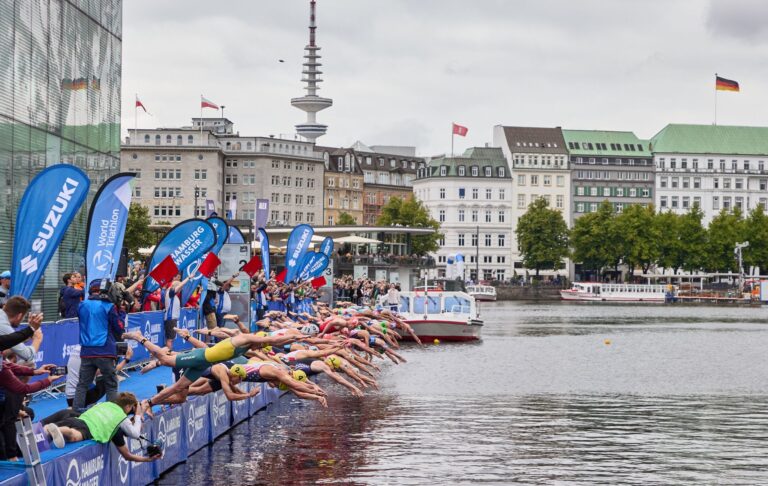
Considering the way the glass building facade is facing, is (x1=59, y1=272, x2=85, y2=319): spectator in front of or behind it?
in front

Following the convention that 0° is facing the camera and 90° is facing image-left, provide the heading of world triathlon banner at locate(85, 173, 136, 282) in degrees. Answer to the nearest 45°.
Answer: approximately 0°

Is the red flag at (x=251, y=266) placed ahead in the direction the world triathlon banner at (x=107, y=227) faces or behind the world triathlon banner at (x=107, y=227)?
behind

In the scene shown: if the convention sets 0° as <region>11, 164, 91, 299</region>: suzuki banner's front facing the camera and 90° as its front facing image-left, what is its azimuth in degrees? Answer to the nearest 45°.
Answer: approximately 0°

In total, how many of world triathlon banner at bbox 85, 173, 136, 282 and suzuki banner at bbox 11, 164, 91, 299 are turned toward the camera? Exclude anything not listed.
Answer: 2

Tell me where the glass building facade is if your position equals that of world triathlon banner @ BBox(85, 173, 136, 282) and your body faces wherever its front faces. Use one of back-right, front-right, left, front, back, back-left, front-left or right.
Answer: back
